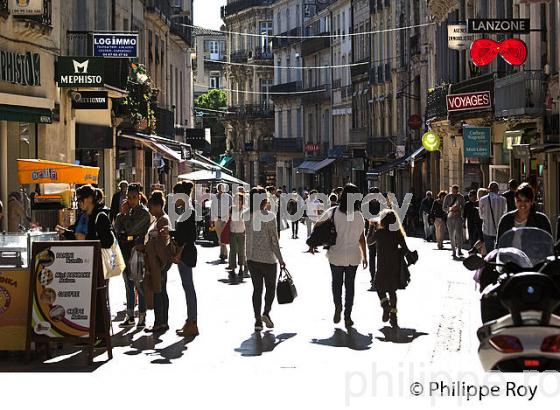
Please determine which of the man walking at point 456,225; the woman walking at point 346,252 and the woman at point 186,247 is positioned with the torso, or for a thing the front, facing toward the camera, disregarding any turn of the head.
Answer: the man walking

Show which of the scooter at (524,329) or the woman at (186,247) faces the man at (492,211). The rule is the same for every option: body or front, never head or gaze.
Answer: the scooter

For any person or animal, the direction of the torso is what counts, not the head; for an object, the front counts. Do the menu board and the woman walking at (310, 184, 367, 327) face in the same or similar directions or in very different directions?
very different directions

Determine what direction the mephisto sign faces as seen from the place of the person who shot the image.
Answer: facing the viewer

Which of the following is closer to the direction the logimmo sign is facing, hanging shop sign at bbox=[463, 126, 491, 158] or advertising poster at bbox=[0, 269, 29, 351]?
the advertising poster

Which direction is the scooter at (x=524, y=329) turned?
away from the camera

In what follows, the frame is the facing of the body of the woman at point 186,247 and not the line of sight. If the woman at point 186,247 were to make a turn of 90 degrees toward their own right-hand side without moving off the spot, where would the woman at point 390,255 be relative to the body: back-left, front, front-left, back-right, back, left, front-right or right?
right

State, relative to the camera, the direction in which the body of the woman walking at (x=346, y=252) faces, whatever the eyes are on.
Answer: away from the camera

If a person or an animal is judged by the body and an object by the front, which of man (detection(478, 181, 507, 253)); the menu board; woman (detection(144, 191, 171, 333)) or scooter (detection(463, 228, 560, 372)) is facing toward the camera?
the menu board

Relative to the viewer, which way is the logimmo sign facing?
toward the camera

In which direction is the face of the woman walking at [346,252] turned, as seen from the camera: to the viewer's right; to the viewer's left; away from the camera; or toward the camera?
away from the camera

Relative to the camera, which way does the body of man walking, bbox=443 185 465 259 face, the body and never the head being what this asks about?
toward the camera

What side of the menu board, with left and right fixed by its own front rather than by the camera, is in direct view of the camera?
front
